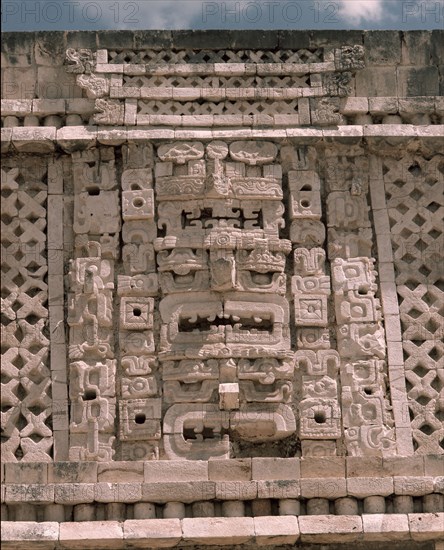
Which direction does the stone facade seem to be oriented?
toward the camera
